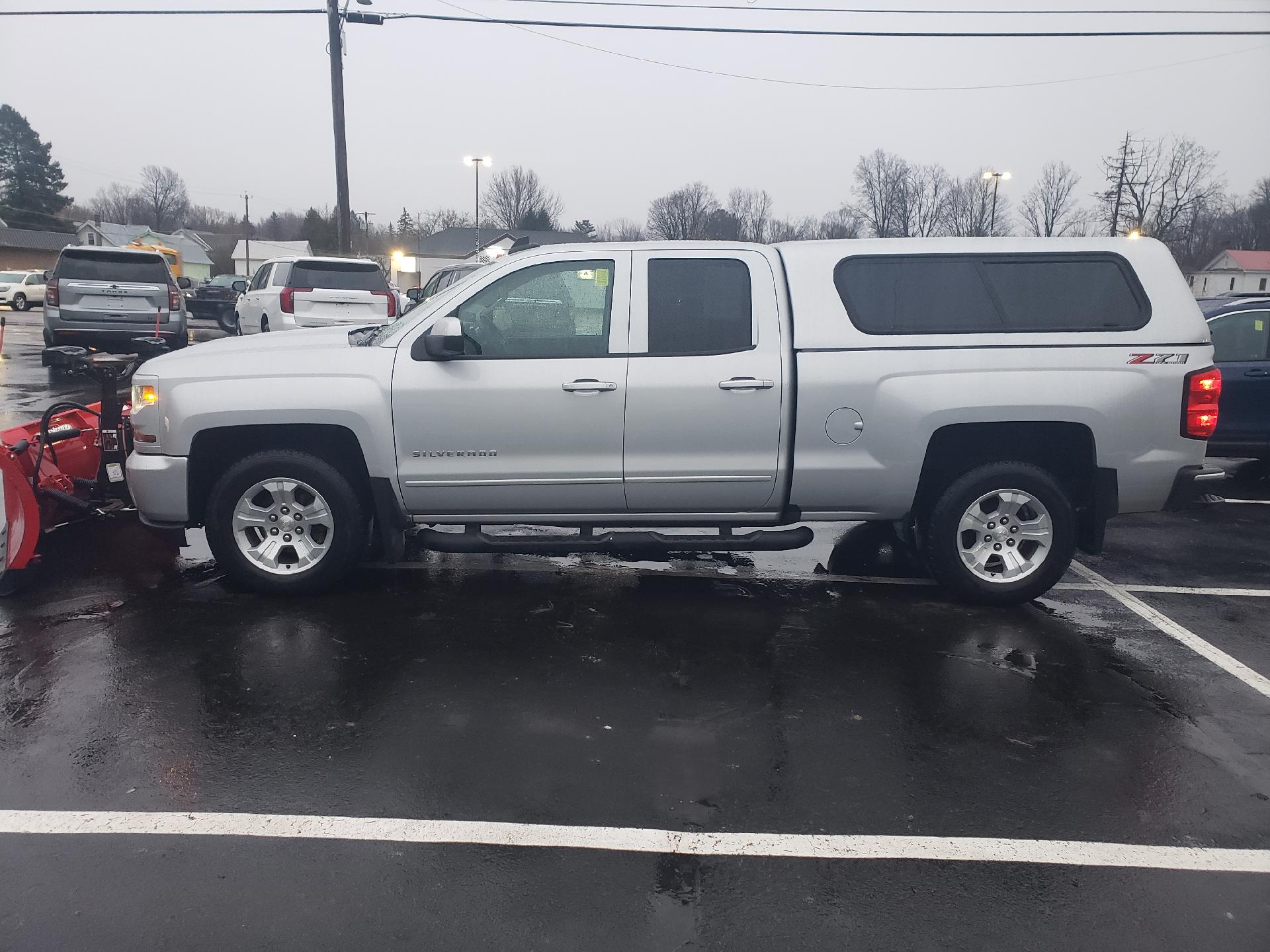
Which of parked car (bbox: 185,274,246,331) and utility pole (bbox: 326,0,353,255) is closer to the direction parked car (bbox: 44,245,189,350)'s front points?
the parked car

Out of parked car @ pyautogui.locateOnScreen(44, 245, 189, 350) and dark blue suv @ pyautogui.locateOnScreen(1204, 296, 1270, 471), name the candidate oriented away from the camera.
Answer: the parked car

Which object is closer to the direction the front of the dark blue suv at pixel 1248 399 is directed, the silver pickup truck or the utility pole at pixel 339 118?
the silver pickup truck

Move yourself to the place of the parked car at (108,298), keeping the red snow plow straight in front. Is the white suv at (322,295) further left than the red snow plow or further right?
left

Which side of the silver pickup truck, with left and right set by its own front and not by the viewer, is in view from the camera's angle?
left

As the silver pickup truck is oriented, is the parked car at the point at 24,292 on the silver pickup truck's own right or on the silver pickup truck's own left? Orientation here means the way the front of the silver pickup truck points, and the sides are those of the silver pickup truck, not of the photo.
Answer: on the silver pickup truck's own right

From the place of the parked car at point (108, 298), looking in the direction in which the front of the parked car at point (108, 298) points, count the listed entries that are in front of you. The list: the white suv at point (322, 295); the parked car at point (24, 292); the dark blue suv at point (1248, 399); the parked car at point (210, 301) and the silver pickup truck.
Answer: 2

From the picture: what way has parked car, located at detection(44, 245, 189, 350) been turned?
away from the camera

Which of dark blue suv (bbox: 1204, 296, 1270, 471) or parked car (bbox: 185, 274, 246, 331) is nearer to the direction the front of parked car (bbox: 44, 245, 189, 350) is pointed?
the parked car

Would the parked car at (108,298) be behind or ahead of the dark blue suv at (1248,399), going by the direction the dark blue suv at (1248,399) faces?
ahead

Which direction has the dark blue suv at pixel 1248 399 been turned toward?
to the viewer's left

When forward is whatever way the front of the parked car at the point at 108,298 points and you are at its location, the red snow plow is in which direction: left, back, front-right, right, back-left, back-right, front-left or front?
back
